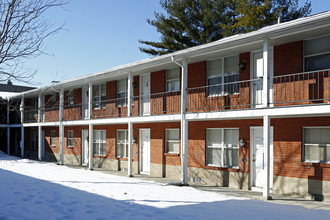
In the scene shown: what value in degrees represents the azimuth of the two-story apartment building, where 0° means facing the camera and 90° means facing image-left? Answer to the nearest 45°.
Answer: approximately 45°

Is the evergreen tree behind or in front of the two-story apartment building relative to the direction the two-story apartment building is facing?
behind
